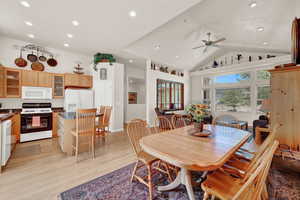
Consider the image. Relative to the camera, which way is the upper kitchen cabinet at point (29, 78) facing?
toward the camera

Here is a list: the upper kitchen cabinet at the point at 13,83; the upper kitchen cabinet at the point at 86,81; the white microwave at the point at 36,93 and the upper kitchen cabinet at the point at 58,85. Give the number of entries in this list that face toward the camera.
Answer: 4

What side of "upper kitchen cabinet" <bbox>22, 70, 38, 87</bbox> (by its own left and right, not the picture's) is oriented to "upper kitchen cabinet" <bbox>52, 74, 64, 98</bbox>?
left

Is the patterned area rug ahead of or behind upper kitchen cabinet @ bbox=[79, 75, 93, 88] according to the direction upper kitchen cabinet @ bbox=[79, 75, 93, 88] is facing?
ahead

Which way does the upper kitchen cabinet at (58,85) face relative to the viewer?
toward the camera

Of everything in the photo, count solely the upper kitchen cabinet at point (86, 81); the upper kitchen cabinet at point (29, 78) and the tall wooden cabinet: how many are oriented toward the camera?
2

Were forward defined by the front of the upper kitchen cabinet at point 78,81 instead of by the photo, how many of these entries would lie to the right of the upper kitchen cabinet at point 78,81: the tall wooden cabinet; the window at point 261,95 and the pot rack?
1

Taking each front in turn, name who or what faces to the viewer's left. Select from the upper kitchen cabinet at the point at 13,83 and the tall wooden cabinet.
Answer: the tall wooden cabinet

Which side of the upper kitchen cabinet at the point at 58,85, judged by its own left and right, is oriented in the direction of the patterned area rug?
front

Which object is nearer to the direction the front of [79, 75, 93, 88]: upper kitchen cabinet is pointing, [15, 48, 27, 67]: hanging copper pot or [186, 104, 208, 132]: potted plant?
the potted plant

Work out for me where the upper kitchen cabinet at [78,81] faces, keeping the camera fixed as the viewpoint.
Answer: facing the viewer

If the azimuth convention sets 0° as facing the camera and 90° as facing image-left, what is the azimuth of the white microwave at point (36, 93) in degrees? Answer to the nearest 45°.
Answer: approximately 0°

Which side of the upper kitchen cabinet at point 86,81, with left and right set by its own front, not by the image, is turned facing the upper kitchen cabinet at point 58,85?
right
